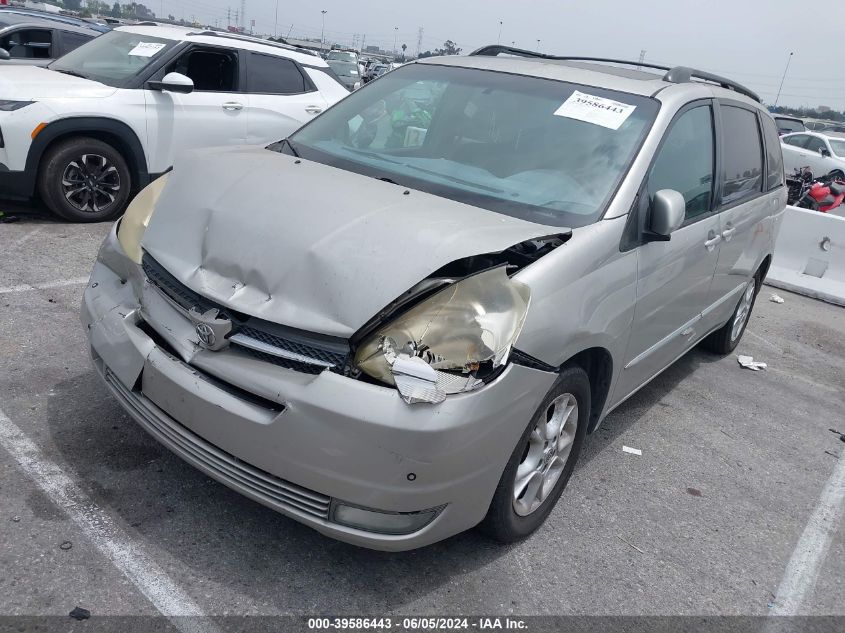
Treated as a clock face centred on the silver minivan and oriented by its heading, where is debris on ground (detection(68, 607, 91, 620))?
The debris on ground is roughly at 12 o'clock from the silver minivan.

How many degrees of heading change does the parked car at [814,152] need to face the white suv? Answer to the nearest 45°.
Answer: approximately 45° to its right

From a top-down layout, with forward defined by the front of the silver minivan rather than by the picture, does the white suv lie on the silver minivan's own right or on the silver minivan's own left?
on the silver minivan's own right

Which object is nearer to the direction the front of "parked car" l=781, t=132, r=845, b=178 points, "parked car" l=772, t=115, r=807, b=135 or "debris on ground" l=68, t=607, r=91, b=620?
the debris on ground

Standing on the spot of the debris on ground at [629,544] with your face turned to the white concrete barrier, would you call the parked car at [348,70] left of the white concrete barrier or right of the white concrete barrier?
left

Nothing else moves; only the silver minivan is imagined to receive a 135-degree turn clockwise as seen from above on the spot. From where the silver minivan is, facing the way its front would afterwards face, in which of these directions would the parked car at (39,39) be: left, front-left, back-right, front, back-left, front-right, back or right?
front-left

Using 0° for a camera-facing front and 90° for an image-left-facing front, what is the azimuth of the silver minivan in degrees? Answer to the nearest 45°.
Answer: approximately 45°

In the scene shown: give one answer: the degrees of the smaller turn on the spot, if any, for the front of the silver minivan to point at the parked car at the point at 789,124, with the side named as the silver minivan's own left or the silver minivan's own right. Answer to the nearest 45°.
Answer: approximately 180°
